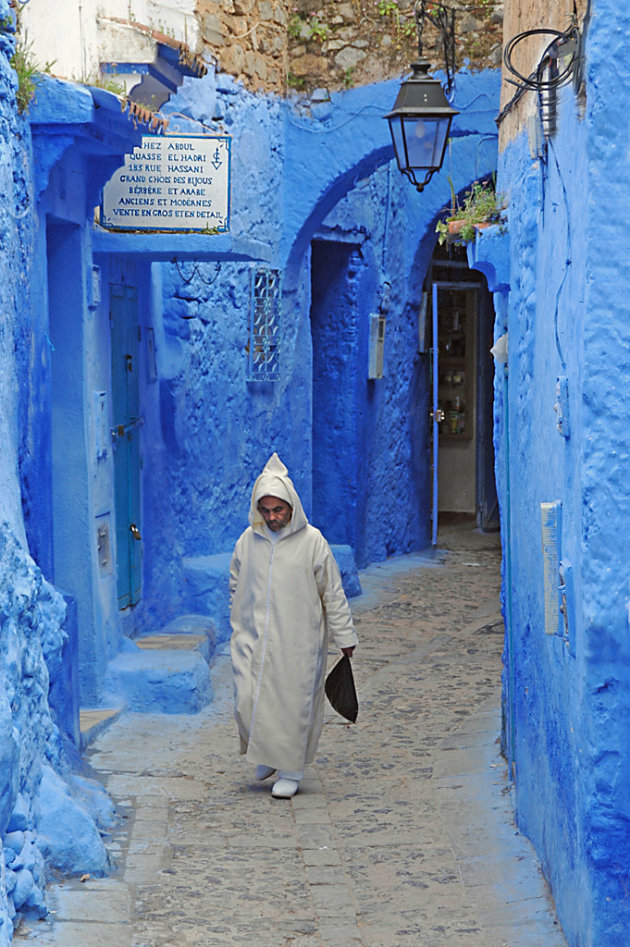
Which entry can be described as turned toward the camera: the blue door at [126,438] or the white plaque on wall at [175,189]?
the white plaque on wall

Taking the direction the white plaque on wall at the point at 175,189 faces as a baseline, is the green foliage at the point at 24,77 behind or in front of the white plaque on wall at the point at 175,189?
in front

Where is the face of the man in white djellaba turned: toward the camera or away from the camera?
toward the camera

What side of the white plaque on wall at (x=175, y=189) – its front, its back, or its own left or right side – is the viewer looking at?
front

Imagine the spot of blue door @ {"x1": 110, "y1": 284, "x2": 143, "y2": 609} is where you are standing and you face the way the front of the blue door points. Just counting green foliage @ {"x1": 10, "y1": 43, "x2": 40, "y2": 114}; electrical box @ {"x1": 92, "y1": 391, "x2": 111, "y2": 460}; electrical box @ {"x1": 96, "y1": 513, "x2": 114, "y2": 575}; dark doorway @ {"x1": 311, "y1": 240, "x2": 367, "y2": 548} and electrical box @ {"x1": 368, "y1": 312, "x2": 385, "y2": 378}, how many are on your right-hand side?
3

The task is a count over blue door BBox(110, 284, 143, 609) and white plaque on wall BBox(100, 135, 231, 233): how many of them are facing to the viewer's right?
1

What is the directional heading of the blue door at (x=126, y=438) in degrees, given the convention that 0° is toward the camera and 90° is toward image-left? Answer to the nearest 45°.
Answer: approximately 270°

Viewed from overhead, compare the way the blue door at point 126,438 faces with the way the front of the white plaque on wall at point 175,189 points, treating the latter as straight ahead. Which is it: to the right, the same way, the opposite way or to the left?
to the left

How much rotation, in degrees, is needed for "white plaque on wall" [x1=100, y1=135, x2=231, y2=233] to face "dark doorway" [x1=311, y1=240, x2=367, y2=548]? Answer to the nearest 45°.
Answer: approximately 180°

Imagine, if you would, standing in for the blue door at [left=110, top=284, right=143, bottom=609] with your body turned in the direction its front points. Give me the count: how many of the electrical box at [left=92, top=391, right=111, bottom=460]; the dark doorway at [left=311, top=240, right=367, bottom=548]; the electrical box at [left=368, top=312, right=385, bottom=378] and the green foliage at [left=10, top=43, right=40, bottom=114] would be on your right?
2

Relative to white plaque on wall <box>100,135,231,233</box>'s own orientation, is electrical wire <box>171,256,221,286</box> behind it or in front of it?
behind
